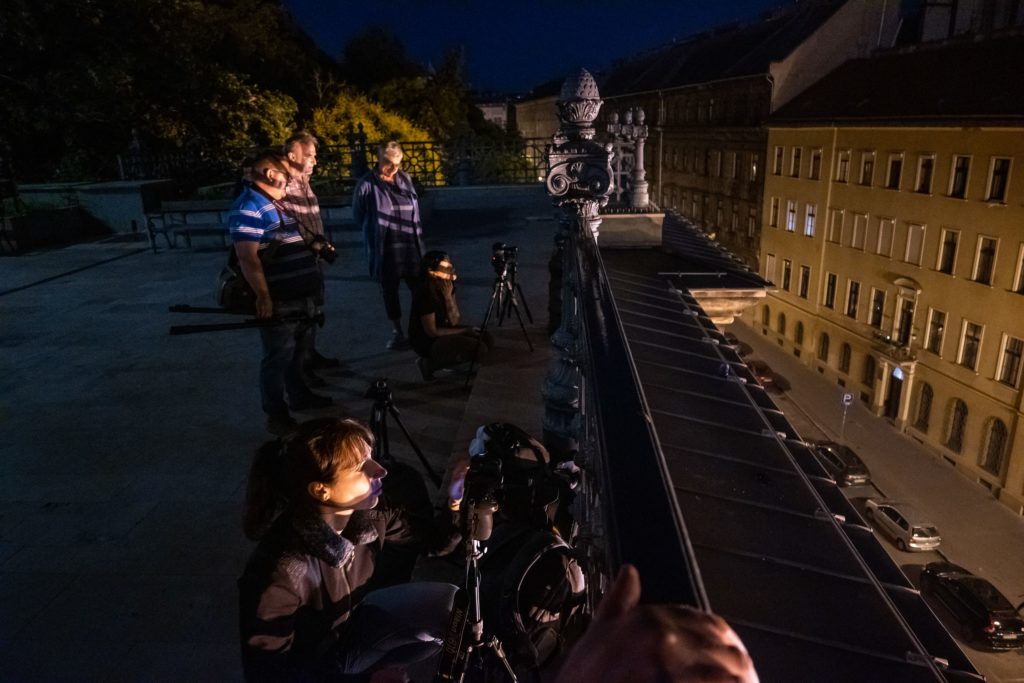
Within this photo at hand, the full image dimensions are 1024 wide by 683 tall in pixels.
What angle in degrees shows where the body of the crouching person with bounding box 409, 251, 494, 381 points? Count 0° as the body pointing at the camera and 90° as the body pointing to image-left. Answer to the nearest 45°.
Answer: approximately 270°

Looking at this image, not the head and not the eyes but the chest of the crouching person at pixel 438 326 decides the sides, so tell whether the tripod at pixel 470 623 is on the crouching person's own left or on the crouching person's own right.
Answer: on the crouching person's own right

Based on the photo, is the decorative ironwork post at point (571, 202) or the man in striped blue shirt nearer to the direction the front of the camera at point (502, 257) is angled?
the decorative ironwork post

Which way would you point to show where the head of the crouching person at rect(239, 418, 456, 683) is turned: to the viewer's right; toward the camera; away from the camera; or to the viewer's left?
to the viewer's right

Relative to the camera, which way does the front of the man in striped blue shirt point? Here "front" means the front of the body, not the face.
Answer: to the viewer's right

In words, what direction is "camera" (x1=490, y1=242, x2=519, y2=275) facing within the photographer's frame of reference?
facing to the right of the viewer

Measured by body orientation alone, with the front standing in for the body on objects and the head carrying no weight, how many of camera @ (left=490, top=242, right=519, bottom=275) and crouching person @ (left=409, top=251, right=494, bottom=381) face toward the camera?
0

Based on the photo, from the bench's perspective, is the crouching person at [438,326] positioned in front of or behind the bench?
in front

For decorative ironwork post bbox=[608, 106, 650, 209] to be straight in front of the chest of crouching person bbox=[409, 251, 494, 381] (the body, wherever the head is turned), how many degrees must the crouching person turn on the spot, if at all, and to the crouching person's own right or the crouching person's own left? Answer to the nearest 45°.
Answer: approximately 45° to the crouching person's own left

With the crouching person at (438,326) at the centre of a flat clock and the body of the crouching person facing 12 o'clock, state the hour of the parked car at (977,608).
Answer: The parked car is roughly at 11 o'clock from the crouching person.

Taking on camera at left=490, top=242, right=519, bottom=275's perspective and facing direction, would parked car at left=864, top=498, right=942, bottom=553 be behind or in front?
in front
